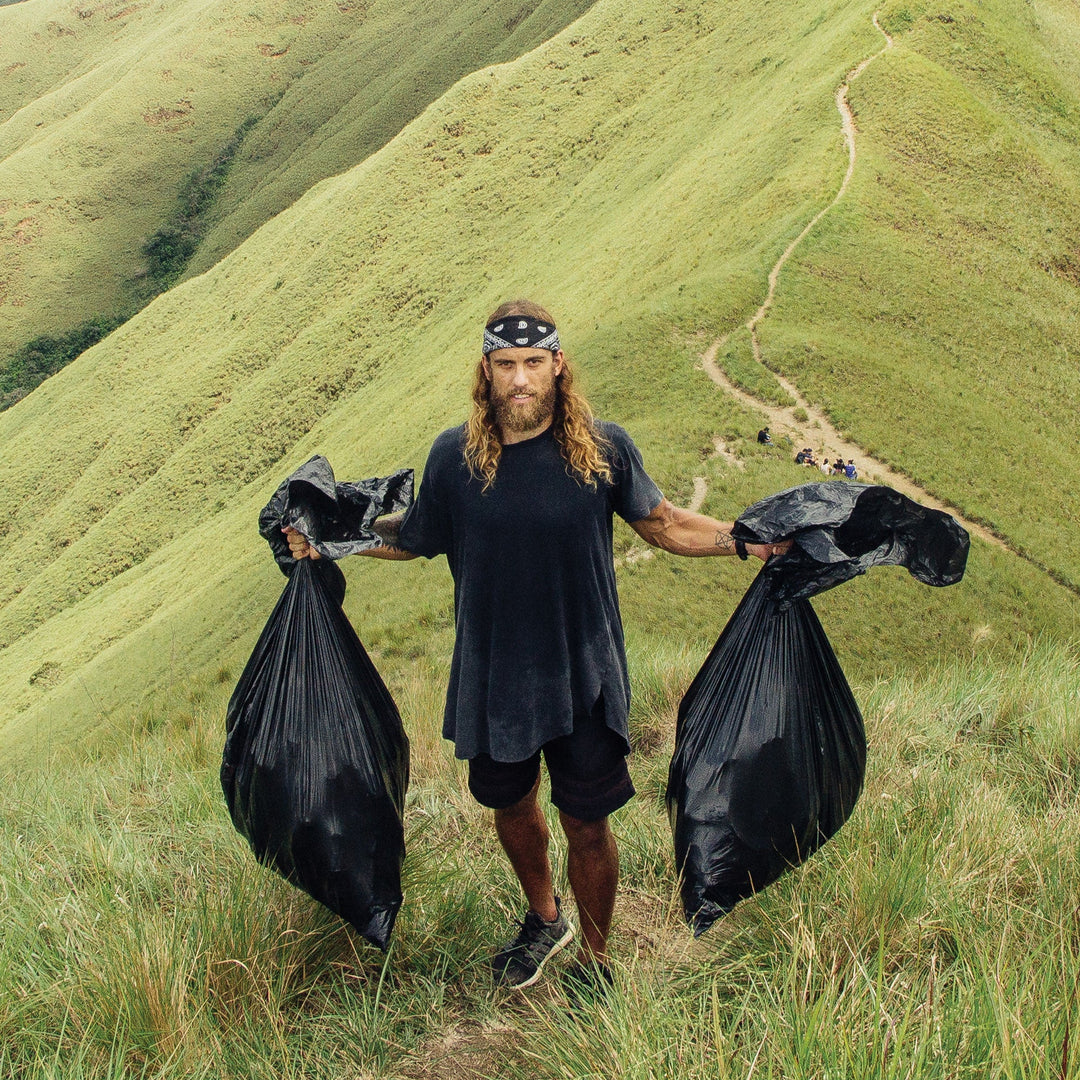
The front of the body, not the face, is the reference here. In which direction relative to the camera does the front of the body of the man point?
toward the camera
